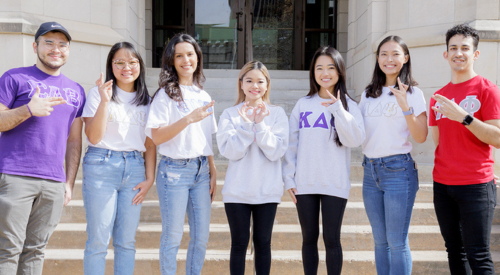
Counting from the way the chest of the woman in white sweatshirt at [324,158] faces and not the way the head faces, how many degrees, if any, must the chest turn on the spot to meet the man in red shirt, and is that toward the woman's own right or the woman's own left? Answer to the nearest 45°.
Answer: approximately 90° to the woman's own left

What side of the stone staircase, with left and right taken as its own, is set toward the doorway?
back

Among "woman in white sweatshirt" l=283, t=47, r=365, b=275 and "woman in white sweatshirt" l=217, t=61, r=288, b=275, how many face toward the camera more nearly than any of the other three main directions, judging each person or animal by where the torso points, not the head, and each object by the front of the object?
2

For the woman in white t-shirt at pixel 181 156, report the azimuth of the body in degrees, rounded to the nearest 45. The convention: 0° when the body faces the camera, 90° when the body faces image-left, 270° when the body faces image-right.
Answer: approximately 315°

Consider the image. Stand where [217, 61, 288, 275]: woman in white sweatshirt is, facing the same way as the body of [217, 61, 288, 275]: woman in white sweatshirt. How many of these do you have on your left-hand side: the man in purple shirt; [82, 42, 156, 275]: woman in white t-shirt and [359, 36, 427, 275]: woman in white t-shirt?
1

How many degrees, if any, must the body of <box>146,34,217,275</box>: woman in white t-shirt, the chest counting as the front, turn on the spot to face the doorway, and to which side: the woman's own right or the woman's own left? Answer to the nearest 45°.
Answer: approximately 135° to the woman's own left

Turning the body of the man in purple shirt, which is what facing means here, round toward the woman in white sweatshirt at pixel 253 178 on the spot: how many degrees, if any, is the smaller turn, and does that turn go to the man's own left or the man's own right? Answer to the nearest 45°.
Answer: approximately 45° to the man's own left

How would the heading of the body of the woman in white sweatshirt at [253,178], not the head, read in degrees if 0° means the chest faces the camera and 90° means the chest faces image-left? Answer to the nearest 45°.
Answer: approximately 0°

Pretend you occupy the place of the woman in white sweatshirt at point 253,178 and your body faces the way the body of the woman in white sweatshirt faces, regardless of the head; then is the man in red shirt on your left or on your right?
on your left

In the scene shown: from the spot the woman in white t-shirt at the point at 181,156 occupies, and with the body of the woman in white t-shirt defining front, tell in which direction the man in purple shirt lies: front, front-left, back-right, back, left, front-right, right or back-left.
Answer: back-right
